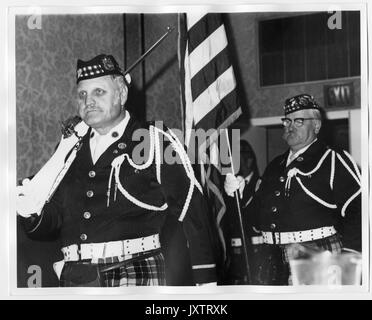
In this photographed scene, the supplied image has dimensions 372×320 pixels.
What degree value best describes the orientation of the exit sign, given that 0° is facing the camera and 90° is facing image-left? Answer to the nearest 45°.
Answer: approximately 45°

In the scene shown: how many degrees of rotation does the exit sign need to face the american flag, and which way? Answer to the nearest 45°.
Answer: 0° — it already faces it
